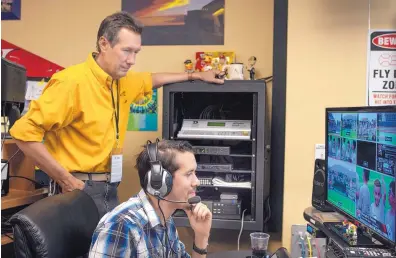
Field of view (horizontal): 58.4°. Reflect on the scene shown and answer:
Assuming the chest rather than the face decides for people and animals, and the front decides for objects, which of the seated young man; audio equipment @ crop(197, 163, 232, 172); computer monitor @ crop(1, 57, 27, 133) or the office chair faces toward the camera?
the audio equipment

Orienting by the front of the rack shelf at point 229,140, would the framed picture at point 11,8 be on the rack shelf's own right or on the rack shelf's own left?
on the rack shelf's own right

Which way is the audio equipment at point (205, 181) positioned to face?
toward the camera

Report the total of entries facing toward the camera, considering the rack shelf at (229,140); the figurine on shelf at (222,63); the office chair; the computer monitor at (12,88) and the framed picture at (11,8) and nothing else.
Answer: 3

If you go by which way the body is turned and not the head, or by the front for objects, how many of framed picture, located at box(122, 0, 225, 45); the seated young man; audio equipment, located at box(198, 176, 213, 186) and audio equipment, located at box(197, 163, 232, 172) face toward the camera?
3

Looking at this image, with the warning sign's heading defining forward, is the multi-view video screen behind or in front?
in front

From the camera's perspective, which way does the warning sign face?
toward the camera

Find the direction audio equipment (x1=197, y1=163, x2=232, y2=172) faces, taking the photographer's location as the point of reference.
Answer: facing the viewer

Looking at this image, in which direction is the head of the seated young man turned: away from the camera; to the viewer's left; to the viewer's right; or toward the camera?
to the viewer's right

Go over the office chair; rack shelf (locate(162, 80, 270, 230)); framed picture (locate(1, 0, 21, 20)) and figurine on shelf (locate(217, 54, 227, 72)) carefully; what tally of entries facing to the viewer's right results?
0

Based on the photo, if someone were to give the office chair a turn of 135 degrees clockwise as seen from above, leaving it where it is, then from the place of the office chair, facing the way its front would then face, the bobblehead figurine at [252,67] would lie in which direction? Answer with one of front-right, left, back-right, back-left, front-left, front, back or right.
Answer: front-left
